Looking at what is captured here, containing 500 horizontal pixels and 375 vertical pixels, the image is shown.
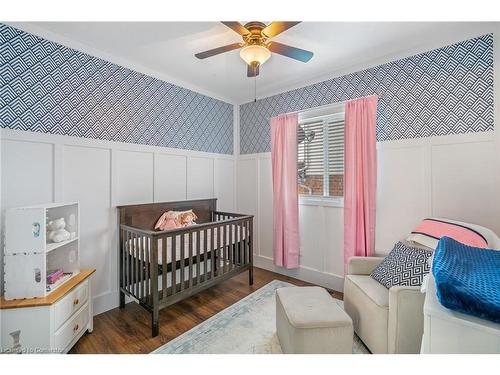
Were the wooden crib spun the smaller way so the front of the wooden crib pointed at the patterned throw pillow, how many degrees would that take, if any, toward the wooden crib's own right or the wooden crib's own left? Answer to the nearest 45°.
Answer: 0° — it already faces it

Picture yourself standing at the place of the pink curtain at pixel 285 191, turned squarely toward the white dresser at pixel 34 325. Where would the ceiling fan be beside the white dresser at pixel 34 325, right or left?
left

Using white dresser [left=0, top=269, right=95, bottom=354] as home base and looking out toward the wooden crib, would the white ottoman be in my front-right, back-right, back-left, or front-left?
front-right

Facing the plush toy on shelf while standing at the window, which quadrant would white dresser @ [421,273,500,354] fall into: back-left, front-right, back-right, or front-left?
front-left

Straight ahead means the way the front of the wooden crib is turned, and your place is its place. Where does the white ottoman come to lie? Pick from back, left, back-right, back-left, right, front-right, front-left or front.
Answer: front

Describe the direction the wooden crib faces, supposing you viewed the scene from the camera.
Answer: facing the viewer and to the right of the viewer

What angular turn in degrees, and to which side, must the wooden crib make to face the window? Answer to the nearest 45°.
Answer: approximately 45° to its left

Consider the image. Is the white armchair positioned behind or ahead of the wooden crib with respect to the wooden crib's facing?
ahead

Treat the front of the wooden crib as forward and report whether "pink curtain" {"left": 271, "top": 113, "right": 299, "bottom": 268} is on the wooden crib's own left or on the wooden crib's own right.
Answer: on the wooden crib's own left

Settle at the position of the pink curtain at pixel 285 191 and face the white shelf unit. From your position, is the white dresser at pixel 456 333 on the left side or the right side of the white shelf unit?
left

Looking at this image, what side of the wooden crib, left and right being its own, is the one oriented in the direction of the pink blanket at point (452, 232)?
front

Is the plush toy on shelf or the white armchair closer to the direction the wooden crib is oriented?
the white armchair

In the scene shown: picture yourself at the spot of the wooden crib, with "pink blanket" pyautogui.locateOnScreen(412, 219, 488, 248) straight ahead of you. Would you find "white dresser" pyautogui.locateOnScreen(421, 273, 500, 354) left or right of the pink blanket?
right
